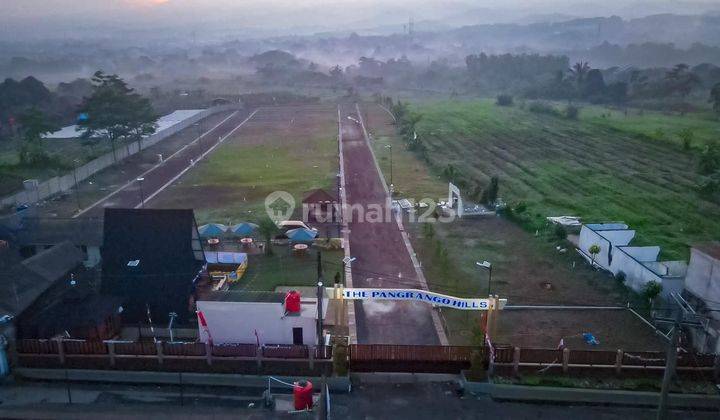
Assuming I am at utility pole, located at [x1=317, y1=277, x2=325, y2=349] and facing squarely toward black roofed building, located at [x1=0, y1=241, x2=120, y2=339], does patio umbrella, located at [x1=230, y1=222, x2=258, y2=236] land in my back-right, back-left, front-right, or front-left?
front-right

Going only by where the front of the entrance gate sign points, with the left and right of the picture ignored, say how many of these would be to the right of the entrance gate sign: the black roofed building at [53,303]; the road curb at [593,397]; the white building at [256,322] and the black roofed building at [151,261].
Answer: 3

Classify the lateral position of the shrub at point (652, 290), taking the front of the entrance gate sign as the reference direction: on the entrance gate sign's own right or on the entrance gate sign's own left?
on the entrance gate sign's own left

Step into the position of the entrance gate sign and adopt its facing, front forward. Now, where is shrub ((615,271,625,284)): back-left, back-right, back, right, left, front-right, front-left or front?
back-left

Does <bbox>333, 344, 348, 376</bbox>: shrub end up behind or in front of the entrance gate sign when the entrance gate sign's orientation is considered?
in front

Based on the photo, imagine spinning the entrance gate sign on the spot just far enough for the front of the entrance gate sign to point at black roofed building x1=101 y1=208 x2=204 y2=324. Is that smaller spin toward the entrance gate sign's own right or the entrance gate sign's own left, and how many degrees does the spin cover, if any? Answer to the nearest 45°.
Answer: approximately 90° to the entrance gate sign's own right

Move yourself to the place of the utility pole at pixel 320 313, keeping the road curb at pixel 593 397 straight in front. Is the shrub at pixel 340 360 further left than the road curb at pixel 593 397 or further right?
right

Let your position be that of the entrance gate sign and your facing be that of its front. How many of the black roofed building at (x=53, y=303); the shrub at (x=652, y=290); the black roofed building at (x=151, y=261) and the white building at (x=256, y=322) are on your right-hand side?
3

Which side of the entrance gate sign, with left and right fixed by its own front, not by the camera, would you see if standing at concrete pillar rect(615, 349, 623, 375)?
left

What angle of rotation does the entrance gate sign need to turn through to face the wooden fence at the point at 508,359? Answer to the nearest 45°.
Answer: approximately 45° to its left

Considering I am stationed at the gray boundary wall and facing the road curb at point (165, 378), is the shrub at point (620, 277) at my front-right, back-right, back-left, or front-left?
front-left

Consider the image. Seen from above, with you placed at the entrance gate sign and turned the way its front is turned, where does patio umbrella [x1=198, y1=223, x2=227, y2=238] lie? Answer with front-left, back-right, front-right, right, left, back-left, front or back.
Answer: back-right

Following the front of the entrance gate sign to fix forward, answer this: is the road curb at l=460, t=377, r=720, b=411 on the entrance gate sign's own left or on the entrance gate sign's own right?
on the entrance gate sign's own left

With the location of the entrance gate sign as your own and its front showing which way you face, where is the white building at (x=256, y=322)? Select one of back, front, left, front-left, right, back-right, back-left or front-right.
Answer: right

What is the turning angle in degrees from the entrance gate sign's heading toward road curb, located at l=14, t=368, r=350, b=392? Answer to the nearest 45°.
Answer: approximately 90° to its right

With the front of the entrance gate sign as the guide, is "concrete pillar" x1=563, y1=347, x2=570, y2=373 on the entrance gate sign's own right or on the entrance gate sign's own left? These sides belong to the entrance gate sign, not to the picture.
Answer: on the entrance gate sign's own left

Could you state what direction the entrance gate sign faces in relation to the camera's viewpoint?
facing the viewer

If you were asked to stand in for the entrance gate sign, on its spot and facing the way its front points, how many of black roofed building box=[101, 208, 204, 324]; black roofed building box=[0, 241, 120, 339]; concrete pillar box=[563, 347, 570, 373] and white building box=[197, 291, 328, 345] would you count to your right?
3
